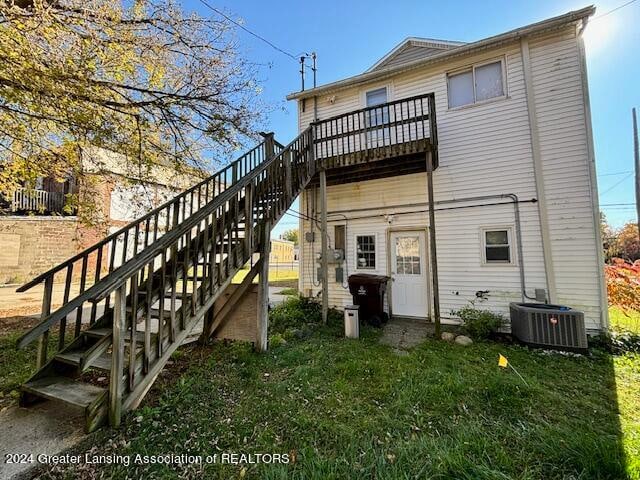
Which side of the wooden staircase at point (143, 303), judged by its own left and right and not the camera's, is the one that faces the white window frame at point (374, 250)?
back

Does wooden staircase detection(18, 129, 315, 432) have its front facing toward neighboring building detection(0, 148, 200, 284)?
no

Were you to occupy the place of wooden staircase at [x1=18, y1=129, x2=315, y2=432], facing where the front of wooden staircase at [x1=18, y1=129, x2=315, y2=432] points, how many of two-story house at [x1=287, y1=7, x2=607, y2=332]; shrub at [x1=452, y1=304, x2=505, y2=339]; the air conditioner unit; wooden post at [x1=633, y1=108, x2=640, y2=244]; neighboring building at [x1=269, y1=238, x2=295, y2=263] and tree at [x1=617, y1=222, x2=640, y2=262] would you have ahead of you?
0

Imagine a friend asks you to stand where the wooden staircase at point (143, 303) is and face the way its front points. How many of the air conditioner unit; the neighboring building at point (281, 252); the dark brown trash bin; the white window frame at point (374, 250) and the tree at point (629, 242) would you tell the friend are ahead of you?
0

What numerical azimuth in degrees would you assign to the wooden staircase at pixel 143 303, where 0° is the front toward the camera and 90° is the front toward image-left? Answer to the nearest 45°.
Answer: approximately 45°

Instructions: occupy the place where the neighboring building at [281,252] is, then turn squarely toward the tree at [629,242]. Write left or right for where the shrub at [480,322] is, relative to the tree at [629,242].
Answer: right

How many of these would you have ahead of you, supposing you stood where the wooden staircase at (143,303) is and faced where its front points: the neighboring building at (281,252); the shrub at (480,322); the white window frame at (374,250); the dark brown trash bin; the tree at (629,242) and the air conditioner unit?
0

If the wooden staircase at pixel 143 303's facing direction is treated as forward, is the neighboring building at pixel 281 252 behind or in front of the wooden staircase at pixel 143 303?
behind

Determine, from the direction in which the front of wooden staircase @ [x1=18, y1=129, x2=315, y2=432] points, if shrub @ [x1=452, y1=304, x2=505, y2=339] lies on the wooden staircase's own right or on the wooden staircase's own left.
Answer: on the wooden staircase's own left

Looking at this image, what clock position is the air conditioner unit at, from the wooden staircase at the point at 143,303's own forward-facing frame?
The air conditioner unit is roughly at 8 o'clock from the wooden staircase.

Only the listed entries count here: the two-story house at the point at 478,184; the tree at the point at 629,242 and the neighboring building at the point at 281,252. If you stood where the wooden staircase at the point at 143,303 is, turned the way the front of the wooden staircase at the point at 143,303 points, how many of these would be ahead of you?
0

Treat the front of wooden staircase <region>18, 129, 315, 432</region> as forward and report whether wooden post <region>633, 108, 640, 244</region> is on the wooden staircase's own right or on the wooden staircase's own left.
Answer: on the wooden staircase's own left

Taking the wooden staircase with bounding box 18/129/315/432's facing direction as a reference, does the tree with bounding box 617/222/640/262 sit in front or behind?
behind

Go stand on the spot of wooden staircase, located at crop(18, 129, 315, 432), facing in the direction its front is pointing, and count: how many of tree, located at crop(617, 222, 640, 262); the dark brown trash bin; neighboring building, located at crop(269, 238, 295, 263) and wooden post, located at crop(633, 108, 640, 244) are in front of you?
0
